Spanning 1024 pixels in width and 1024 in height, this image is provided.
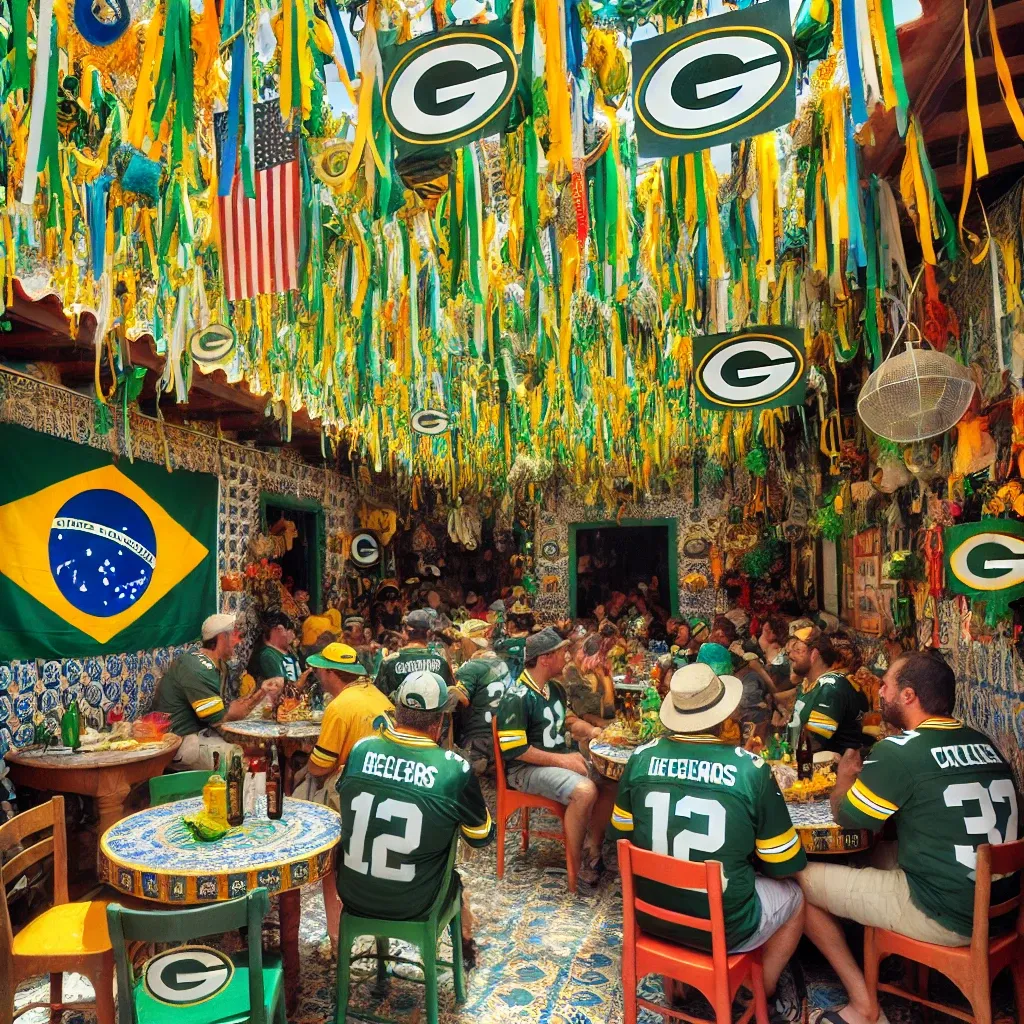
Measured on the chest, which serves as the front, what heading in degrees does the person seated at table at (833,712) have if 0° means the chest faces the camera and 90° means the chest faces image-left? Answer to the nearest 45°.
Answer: approximately 90°

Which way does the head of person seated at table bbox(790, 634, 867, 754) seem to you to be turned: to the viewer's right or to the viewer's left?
to the viewer's left

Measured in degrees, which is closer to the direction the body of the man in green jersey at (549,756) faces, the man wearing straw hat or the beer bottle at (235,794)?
the man wearing straw hat

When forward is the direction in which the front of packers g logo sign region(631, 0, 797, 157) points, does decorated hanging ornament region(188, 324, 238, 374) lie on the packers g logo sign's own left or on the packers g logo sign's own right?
on the packers g logo sign's own right

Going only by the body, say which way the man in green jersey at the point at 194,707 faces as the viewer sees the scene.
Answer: to the viewer's right

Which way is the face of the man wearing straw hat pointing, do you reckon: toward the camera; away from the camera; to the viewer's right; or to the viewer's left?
away from the camera

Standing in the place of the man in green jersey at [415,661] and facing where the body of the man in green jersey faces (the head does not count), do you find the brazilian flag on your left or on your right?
on your left

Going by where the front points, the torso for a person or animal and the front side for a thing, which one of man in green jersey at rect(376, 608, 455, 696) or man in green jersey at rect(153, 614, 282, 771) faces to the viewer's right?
man in green jersey at rect(153, 614, 282, 771)

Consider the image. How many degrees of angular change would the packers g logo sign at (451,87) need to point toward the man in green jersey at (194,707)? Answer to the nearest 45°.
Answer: approximately 135° to its right

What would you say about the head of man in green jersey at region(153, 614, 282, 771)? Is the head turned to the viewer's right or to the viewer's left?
to the viewer's right

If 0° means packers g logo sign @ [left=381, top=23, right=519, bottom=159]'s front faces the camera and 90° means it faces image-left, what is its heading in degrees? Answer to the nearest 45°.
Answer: approximately 0°
